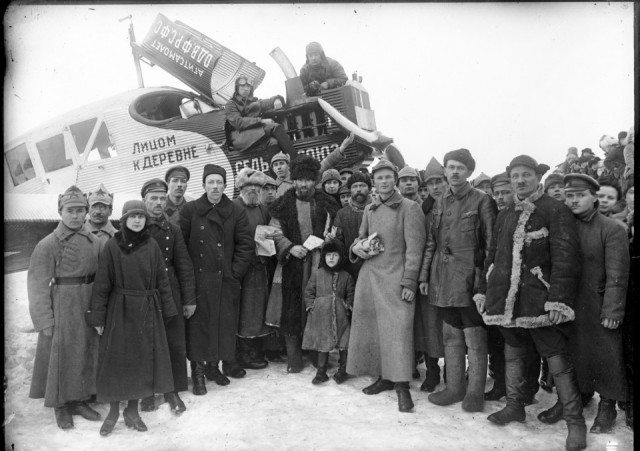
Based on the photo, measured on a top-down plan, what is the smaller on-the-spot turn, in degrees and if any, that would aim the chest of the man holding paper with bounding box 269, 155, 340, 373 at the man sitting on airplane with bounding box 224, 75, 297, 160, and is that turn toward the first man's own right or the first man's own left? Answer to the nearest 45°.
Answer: approximately 180°

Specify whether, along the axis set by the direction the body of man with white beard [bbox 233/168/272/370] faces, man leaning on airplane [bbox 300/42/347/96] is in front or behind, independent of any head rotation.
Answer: behind

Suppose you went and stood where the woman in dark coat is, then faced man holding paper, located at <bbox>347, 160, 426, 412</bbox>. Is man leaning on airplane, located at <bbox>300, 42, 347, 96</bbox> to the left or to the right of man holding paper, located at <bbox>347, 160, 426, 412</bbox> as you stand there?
left

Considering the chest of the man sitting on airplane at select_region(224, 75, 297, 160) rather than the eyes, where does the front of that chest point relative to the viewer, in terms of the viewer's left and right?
facing the viewer and to the right of the viewer

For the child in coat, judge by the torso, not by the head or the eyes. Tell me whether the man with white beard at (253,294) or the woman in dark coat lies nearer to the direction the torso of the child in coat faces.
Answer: the woman in dark coat

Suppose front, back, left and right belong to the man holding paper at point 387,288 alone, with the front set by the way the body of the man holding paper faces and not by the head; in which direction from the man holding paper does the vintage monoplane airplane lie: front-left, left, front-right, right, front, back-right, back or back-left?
right

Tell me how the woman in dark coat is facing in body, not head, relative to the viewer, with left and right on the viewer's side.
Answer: facing the viewer

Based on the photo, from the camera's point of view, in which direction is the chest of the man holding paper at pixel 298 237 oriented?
toward the camera

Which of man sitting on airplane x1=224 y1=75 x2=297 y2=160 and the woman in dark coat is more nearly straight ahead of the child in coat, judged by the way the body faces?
the woman in dark coat

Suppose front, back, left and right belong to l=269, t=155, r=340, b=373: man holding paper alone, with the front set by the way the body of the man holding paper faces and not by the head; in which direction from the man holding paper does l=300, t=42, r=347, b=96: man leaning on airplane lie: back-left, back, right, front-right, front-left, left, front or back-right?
back
